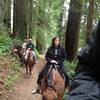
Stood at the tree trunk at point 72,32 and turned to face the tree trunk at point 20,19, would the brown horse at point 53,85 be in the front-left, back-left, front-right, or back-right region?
back-left

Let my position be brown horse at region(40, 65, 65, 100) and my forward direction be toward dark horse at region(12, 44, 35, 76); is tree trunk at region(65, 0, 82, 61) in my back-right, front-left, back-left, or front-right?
front-right

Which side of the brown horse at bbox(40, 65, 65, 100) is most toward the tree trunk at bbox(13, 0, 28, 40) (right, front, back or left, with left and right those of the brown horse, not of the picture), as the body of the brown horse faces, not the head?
back

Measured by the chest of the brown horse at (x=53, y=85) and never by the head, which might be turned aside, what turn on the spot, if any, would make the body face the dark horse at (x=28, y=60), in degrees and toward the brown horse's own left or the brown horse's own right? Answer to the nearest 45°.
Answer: approximately 180°

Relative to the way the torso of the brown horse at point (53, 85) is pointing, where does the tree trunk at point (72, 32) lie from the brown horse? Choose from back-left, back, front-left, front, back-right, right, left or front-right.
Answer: back

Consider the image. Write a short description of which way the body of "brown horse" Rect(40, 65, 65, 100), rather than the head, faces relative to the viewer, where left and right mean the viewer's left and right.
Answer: facing the viewer
